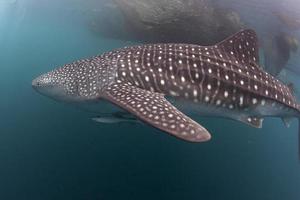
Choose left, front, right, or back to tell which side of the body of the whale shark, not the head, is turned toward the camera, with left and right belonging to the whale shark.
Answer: left
